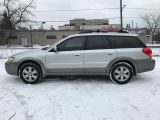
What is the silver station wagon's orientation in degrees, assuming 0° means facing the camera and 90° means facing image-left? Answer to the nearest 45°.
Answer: approximately 90°
